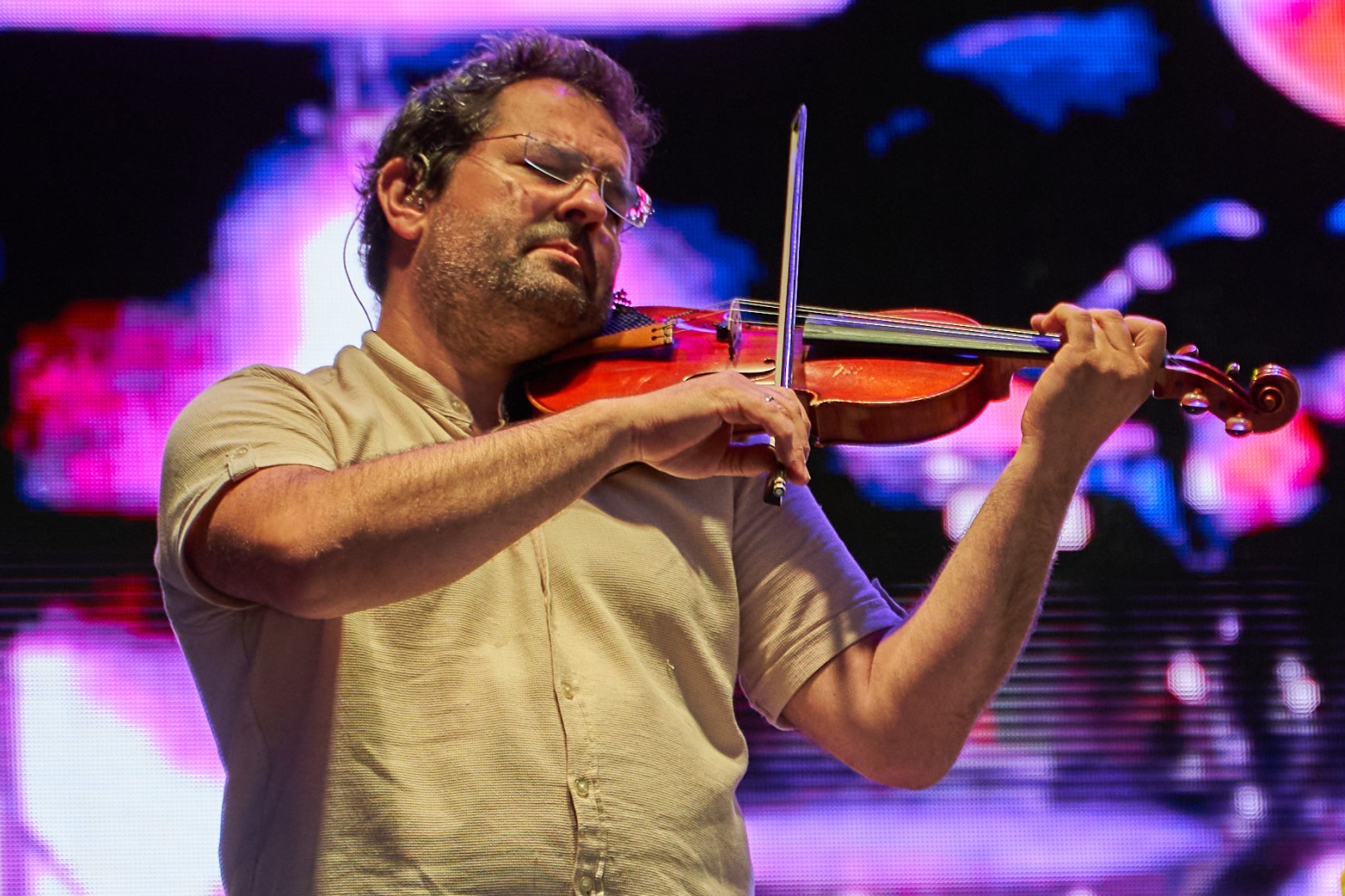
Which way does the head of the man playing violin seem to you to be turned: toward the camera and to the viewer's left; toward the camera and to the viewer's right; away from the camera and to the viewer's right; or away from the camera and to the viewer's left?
toward the camera and to the viewer's right

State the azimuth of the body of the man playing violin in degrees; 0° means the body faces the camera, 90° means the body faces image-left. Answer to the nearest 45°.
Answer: approximately 315°
